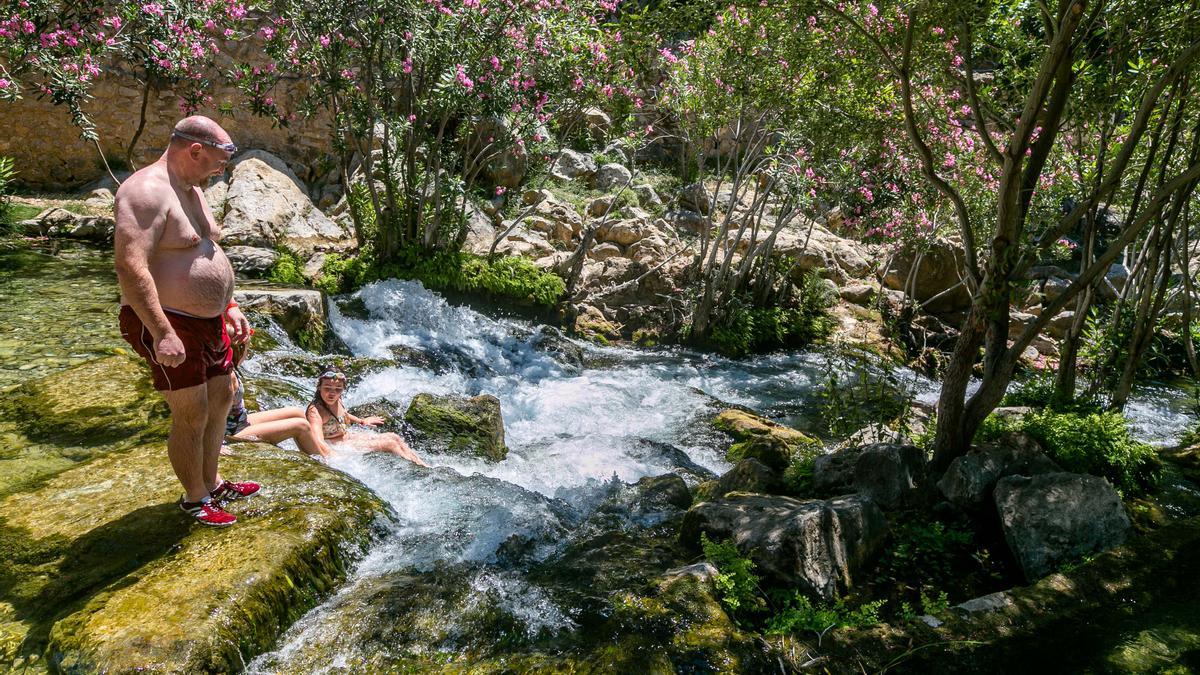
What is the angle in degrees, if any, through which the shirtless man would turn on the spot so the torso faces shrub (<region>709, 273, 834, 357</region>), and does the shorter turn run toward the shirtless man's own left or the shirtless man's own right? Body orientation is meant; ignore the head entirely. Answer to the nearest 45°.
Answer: approximately 90° to the shirtless man's own left

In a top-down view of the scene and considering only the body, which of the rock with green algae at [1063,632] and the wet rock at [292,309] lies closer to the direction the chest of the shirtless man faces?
the rock with green algae

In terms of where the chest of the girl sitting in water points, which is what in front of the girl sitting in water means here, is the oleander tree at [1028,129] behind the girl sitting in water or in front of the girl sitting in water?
in front

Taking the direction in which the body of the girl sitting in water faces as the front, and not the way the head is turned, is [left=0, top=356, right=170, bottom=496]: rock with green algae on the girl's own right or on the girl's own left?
on the girl's own right

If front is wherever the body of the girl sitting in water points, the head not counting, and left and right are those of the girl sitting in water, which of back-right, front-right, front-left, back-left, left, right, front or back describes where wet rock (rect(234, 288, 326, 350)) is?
back-left

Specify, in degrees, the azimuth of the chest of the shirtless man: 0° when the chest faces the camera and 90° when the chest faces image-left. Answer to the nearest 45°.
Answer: approximately 315°

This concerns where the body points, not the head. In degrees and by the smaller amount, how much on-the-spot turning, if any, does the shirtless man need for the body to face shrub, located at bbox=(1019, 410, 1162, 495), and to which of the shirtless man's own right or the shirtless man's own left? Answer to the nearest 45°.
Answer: approximately 45° to the shirtless man's own left

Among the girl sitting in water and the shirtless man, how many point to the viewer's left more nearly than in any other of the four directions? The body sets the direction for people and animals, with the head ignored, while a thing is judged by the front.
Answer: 0

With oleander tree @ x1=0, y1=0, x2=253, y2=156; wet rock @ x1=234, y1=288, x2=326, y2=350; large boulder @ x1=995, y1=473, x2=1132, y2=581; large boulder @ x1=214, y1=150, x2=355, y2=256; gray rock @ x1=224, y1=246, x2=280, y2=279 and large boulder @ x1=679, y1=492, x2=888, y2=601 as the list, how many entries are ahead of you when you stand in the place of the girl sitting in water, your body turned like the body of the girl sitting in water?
2

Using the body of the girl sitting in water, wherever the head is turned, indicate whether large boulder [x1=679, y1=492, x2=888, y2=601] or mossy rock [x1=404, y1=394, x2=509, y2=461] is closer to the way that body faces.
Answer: the large boulder

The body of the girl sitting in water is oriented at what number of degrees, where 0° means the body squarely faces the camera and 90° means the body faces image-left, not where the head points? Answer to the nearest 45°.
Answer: approximately 315°
